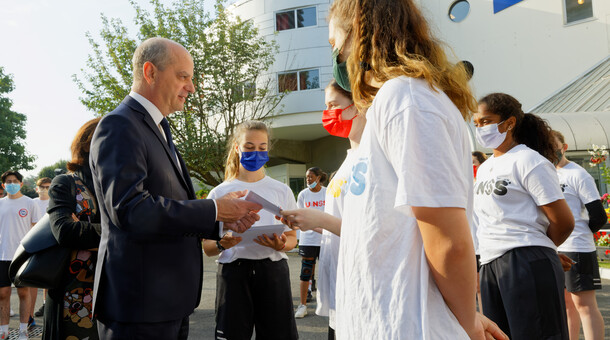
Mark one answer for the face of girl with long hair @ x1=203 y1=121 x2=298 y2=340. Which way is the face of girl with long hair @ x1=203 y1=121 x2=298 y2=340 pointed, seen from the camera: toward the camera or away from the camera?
toward the camera

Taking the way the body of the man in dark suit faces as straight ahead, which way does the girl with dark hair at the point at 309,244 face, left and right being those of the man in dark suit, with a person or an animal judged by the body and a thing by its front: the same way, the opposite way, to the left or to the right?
to the right

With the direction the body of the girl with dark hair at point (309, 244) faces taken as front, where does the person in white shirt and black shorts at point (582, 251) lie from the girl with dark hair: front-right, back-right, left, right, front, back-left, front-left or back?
front-left

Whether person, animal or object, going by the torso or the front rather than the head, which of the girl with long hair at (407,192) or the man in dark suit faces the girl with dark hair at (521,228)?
the man in dark suit

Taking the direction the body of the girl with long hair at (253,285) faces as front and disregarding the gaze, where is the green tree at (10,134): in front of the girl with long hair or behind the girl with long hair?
behind

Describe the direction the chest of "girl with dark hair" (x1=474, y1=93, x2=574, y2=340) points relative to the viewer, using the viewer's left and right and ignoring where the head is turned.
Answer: facing the viewer and to the left of the viewer

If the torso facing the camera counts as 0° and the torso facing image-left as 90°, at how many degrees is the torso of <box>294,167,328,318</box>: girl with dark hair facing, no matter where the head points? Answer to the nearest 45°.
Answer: approximately 0°

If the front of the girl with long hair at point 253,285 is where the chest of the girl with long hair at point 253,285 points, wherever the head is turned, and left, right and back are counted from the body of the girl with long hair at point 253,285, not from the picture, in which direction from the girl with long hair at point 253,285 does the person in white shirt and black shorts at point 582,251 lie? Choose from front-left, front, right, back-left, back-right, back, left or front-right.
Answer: left

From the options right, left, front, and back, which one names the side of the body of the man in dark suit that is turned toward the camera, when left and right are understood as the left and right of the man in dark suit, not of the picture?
right

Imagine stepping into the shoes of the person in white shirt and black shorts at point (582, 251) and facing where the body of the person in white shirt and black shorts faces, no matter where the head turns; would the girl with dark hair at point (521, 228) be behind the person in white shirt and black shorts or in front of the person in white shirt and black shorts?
in front

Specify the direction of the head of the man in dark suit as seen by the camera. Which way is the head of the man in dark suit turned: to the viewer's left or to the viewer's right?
to the viewer's right

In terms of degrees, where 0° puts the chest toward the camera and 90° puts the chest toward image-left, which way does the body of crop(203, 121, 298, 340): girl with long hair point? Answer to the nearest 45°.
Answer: approximately 0°

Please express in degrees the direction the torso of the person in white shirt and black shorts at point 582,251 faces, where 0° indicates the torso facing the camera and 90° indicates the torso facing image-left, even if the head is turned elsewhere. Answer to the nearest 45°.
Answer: approximately 45°

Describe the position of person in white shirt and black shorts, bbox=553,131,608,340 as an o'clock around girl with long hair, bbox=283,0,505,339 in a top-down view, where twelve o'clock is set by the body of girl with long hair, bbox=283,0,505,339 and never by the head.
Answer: person in white shirt and black shorts, bbox=553,131,608,340 is roughly at 4 o'clock from girl with long hair, bbox=283,0,505,339.
